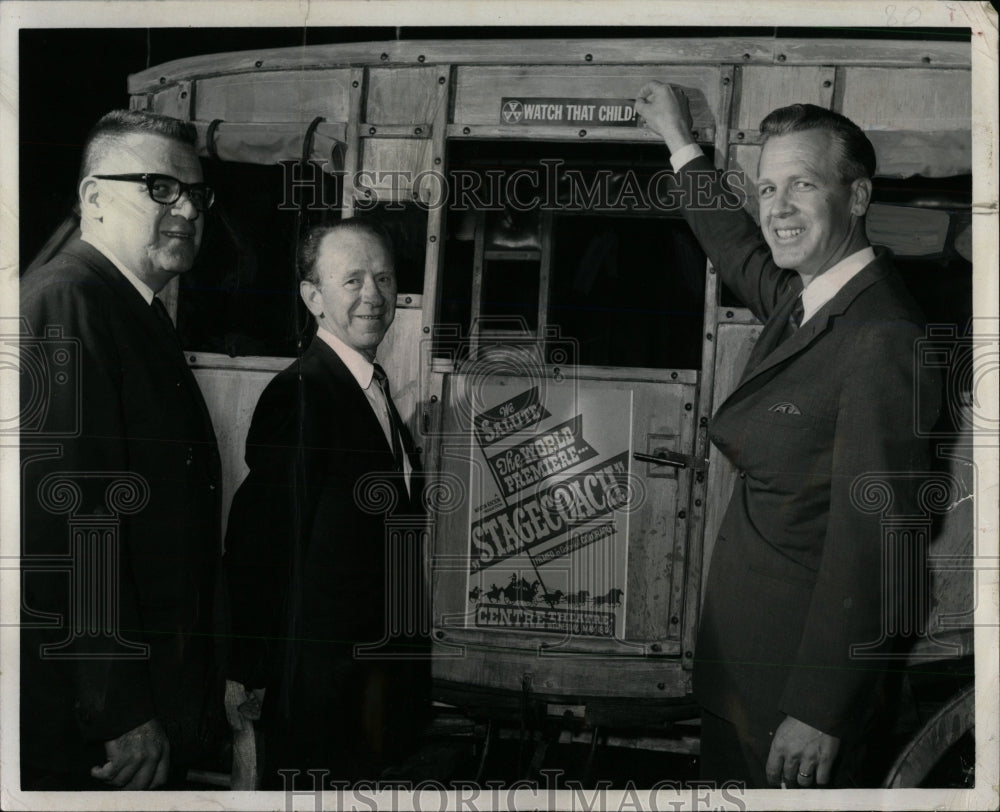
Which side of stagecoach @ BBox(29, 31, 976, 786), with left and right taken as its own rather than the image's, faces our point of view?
left

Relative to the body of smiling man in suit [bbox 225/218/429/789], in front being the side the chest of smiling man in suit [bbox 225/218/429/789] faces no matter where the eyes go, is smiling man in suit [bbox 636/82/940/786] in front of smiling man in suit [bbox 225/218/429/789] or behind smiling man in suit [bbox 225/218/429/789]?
in front

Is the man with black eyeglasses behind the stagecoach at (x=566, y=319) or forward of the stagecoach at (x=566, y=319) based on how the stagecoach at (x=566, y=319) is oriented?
forward

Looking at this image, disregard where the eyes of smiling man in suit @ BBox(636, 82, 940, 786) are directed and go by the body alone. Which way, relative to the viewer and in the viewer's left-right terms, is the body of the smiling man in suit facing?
facing the viewer and to the left of the viewer

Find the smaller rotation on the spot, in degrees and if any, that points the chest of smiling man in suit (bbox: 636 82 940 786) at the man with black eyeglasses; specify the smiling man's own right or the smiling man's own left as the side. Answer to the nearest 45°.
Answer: approximately 45° to the smiling man's own right

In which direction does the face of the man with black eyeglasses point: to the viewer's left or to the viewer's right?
to the viewer's right
